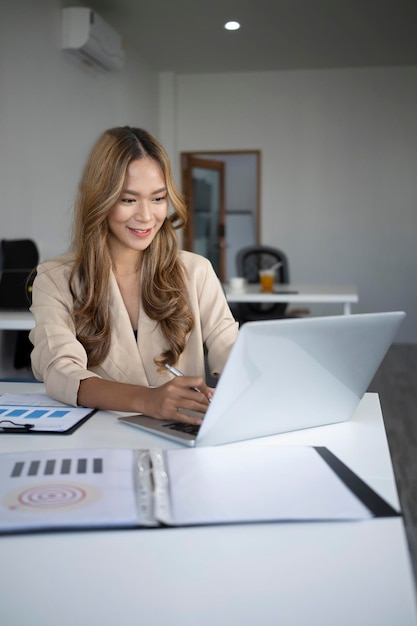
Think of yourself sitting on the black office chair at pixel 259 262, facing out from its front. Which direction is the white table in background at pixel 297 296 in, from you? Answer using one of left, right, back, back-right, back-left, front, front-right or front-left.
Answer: front

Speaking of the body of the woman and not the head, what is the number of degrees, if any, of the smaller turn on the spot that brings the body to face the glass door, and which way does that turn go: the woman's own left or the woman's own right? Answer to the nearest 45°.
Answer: approximately 135° to the woman's own left

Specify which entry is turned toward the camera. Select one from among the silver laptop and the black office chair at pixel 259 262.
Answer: the black office chair

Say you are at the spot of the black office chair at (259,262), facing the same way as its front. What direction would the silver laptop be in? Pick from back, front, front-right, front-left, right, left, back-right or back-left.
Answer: front

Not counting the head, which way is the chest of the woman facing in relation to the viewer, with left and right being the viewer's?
facing the viewer and to the right of the viewer

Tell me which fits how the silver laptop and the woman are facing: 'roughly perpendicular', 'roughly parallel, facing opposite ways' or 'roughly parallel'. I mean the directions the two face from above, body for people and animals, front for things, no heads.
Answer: roughly parallel, facing opposite ways

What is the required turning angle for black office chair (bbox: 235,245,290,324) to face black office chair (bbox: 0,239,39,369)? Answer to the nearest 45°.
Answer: approximately 45° to its right

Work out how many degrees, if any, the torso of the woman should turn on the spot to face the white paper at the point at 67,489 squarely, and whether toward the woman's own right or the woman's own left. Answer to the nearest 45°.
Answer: approximately 45° to the woman's own right

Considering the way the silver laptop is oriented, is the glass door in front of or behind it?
in front

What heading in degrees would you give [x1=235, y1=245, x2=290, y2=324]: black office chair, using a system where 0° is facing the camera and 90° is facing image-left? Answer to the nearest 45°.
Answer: approximately 0°

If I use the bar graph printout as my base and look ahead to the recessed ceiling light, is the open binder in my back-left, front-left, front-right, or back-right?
back-right

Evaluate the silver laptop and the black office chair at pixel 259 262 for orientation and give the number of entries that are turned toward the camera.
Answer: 1

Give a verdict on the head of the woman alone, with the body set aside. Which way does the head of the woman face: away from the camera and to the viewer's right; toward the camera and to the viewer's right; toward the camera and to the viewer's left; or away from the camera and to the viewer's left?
toward the camera and to the viewer's right

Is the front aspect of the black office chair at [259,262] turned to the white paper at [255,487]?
yes

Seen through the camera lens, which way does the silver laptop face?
facing away from the viewer and to the left of the viewer

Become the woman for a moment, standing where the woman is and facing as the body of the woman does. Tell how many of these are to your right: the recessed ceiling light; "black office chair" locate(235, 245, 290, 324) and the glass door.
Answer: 0

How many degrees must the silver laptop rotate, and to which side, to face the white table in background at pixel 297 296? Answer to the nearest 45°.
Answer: approximately 45° to its right

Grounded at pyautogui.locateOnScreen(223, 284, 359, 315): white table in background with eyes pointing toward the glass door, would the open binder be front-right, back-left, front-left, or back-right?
back-left
